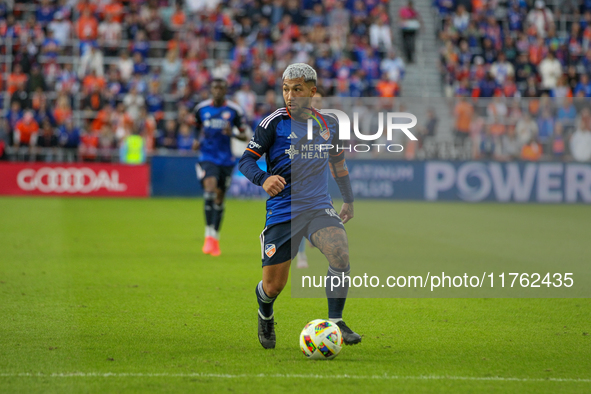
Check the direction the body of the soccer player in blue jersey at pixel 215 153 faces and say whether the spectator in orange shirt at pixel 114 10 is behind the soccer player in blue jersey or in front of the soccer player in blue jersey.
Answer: behind

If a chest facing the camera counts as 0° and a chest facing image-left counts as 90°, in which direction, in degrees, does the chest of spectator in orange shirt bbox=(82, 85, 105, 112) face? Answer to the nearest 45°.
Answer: approximately 0°

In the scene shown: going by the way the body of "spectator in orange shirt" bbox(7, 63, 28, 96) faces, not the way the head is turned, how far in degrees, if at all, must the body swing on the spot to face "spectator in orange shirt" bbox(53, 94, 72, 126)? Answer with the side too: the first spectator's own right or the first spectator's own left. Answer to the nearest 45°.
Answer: approximately 45° to the first spectator's own left

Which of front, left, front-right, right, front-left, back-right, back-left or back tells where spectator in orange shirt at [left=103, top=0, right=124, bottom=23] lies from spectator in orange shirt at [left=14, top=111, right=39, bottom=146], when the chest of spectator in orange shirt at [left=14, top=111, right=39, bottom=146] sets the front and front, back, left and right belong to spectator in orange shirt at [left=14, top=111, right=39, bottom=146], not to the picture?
back-left

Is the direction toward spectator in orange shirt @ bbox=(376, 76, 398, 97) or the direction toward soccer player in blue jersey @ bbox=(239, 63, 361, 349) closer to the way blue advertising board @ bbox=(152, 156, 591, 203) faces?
the soccer player in blue jersey

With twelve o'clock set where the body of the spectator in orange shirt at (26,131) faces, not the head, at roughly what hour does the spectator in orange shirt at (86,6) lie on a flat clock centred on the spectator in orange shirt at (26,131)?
the spectator in orange shirt at (86,6) is roughly at 7 o'clock from the spectator in orange shirt at (26,131).

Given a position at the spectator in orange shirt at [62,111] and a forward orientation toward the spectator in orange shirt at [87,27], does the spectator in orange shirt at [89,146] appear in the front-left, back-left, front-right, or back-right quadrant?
back-right

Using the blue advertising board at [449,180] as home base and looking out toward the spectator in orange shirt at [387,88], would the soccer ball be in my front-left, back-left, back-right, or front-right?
back-left

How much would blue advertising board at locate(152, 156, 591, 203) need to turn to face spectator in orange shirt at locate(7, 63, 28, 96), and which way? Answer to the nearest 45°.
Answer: approximately 90° to its right

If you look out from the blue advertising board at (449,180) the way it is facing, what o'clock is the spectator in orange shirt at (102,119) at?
The spectator in orange shirt is roughly at 3 o'clock from the blue advertising board.
